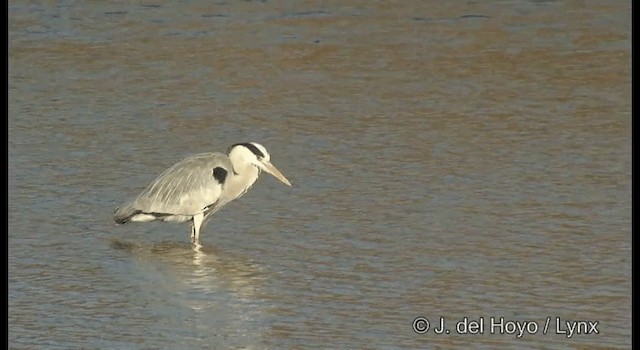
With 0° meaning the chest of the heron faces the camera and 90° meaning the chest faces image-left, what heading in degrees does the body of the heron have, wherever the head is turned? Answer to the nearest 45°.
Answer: approximately 270°
